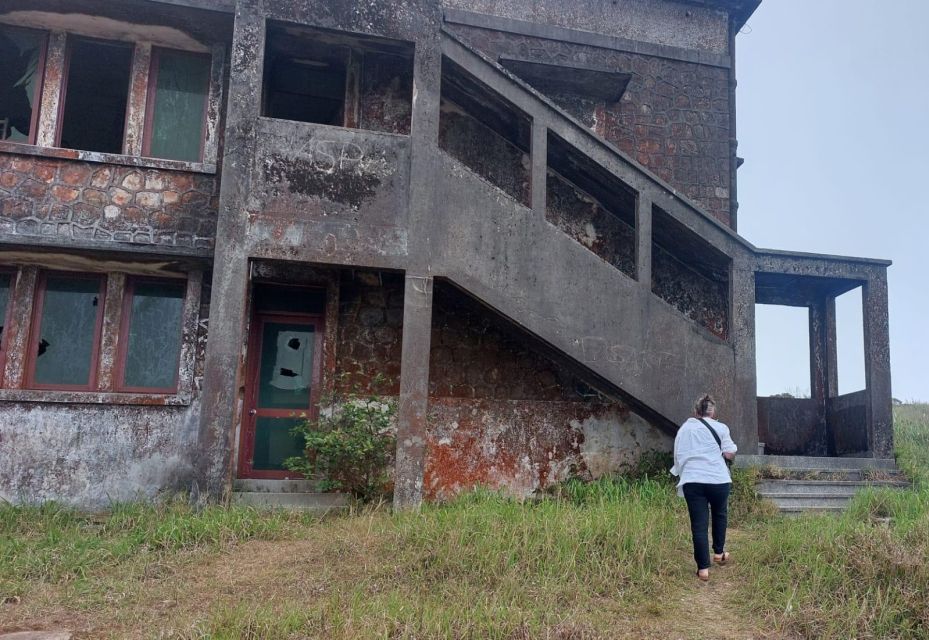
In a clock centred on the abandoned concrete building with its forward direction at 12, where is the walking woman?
The walking woman is roughly at 10 o'clock from the abandoned concrete building.

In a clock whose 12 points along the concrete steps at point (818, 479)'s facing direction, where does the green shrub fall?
The green shrub is roughly at 2 o'clock from the concrete steps.

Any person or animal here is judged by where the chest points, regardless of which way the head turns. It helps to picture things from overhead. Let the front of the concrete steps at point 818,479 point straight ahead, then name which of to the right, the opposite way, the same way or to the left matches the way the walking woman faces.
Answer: the opposite way

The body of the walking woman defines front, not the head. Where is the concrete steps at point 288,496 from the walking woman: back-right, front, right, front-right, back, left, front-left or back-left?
left

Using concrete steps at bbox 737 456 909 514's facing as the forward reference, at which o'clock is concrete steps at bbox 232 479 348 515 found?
concrete steps at bbox 232 479 348 515 is roughly at 2 o'clock from concrete steps at bbox 737 456 909 514.

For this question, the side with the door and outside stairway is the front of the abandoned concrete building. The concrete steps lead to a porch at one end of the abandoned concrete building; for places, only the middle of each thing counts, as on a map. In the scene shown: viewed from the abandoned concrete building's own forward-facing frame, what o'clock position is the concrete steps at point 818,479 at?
The concrete steps is roughly at 9 o'clock from the abandoned concrete building.

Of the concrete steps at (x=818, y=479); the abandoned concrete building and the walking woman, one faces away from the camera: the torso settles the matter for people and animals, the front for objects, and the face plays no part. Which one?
the walking woman

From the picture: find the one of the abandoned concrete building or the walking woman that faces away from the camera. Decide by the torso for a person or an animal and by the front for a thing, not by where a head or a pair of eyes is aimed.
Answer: the walking woman

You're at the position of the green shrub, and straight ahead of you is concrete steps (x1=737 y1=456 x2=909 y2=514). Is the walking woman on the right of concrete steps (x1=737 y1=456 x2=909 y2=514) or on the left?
right

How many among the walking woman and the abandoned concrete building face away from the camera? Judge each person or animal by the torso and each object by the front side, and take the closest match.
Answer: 1

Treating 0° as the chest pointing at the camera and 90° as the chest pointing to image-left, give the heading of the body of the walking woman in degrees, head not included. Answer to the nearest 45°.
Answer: approximately 180°

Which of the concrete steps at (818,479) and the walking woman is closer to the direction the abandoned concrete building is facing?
the walking woman

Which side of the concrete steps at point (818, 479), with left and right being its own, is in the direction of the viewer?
front
